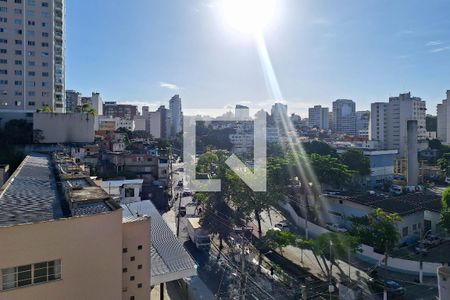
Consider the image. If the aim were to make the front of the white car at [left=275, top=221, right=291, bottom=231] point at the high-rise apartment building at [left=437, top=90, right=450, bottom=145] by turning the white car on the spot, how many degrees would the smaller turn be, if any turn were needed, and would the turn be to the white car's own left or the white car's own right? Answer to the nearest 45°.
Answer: approximately 90° to the white car's own left

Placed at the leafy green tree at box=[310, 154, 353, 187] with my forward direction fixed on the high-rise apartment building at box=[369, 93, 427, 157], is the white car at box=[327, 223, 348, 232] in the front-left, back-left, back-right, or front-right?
back-right

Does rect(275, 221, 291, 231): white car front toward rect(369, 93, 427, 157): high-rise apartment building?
no

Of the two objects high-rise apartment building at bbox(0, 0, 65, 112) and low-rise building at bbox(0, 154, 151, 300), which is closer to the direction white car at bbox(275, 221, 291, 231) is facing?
the low-rise building

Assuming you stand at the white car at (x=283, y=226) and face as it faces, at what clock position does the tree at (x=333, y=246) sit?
The tree is roughly at 1 o'clock from the white car.

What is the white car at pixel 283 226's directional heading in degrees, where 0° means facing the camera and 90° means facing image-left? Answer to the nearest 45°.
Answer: approximately 315°

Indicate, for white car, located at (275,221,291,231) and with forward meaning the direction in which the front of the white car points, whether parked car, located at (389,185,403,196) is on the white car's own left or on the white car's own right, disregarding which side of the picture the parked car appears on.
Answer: on the white car's own right
